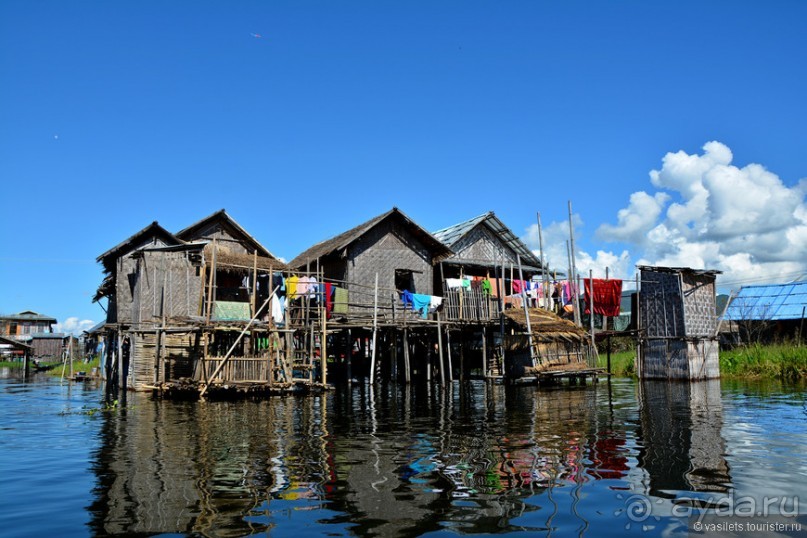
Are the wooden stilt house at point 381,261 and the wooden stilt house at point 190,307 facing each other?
no

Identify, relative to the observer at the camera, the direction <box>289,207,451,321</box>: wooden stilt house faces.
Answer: facing the viewer

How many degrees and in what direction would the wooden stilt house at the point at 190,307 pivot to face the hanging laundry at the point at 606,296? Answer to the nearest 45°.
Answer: approximately 90° to its left

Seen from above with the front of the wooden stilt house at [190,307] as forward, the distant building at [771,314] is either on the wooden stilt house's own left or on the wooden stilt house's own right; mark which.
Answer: on the wooden stilt house's own left

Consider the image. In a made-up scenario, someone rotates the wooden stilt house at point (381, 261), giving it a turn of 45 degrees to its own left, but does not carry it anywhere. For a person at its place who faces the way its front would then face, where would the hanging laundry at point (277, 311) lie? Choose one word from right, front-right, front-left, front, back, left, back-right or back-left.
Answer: right

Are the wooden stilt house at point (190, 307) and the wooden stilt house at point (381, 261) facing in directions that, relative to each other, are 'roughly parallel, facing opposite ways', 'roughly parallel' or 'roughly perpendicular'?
roughly parallel

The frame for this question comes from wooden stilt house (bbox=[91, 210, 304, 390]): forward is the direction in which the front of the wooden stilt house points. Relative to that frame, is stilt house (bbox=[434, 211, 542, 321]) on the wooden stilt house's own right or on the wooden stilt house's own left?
on the wooden stilt house's own left

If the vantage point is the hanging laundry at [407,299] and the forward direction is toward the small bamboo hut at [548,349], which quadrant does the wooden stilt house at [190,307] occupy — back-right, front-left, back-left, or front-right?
back-right

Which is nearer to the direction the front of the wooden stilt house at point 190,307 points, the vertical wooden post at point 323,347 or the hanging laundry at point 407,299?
the vertical wooden post

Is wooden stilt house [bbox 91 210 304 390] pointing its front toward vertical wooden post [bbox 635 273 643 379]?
no

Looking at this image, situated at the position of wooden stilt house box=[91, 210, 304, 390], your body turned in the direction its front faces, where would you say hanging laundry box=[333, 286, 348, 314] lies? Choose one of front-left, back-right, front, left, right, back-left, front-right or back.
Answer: left

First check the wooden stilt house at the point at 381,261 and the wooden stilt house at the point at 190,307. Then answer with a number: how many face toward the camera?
2

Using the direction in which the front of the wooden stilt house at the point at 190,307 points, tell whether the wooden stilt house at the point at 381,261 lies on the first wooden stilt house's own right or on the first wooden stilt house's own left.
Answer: on the first wooden stilt house's own left

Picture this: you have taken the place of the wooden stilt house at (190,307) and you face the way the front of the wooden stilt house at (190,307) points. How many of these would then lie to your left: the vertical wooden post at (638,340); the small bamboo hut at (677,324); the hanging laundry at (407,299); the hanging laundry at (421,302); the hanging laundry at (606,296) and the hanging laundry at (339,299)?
6

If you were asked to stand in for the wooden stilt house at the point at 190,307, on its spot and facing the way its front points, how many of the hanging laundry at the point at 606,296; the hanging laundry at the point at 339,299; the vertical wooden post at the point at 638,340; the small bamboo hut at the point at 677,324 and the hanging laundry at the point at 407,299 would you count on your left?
5

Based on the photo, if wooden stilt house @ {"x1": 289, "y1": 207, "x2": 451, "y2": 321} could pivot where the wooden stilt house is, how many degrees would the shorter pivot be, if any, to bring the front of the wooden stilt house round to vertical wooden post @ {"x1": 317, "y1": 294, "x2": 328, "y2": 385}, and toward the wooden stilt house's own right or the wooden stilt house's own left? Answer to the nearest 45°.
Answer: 0° — it already faces it

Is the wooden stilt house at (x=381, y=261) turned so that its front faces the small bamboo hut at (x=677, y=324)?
no

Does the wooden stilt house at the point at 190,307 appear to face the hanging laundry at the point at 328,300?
no
